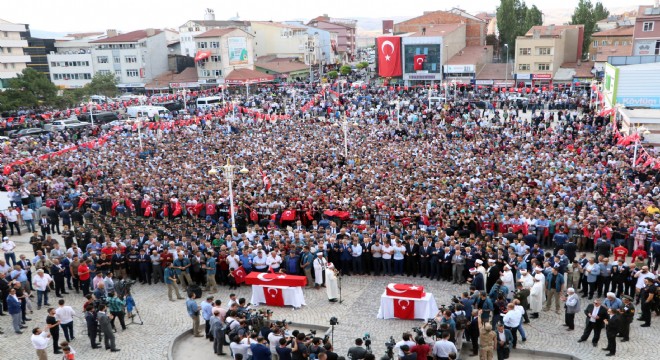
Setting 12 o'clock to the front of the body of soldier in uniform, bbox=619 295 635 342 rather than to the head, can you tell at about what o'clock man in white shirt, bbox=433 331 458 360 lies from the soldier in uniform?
The man in white shirt is roughly at 12 o'clock from the soldier in uniform.

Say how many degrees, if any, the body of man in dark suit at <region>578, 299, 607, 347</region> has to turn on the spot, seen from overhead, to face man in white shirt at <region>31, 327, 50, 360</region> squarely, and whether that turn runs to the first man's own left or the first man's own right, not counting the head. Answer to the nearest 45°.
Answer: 0° — they already face them

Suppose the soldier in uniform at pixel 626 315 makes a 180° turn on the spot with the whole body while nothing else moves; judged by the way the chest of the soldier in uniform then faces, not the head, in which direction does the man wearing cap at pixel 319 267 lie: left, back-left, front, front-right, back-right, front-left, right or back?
back-left

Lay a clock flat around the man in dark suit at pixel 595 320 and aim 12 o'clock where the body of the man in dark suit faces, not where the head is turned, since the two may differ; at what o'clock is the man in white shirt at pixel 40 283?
The man in white shirt is roughly at 1 o'clock from the man in dark suit.

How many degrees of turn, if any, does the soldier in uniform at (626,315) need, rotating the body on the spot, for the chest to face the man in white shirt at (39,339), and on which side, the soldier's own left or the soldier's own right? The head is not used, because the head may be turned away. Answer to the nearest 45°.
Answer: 0° — they already face them

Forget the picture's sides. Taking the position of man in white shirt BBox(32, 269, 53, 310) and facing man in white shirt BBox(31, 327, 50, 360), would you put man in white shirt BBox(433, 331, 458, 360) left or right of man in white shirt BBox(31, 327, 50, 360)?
left

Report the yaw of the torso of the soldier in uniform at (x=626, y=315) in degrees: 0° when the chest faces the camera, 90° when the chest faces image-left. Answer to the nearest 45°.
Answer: approximately 45°

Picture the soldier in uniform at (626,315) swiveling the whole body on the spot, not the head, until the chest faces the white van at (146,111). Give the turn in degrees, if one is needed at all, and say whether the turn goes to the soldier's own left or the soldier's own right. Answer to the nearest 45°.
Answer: approximately 90° to the soldier's own right

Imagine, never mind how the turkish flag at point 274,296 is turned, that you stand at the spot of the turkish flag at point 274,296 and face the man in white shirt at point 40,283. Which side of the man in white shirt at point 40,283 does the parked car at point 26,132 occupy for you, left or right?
right

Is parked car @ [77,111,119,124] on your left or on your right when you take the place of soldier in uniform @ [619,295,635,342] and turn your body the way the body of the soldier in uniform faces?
on your right

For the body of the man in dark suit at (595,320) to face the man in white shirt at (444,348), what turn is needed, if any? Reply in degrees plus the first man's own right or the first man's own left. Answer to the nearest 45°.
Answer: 0° — they already face them
